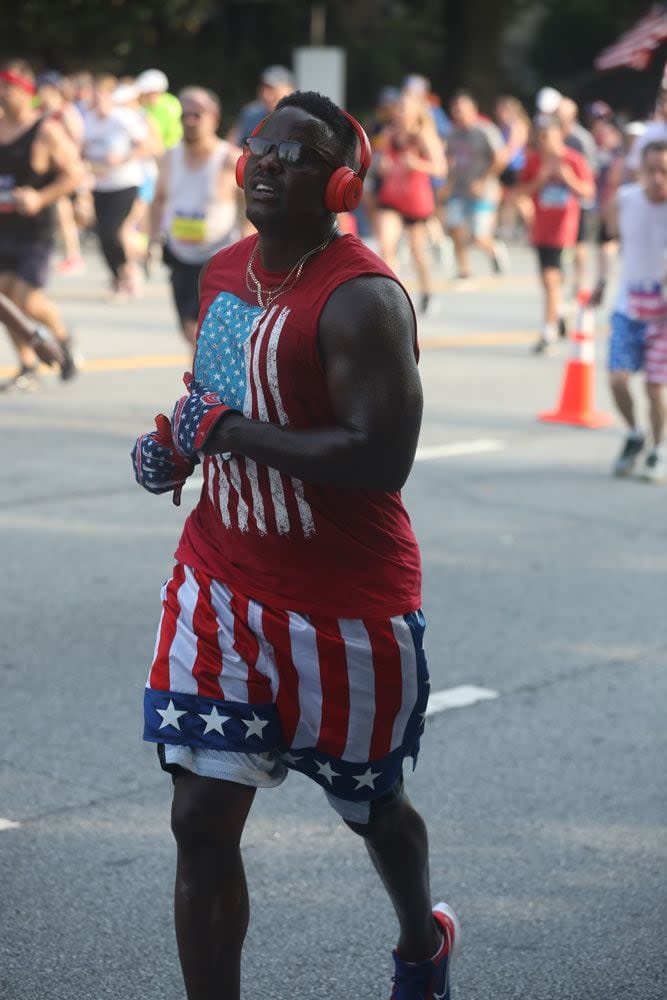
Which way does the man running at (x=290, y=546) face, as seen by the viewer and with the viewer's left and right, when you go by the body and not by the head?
facing the viewer and to the left of the viewer

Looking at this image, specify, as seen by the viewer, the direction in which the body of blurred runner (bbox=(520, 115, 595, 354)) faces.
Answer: toward the camera

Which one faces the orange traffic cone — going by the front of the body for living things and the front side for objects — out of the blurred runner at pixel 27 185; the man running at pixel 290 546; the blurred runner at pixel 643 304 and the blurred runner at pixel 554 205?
the blurred runner at pixel 554 205

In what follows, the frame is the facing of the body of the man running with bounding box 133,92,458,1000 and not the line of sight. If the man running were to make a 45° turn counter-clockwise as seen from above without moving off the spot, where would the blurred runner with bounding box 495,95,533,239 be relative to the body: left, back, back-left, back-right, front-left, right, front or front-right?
back

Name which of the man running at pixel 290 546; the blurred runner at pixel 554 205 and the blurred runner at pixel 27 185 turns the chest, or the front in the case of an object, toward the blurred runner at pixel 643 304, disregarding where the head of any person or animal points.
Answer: the blurred runner at pixel 554 205

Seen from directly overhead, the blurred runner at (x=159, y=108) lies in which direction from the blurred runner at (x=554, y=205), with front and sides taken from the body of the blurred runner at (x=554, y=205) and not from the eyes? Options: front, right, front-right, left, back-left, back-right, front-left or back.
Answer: back-right

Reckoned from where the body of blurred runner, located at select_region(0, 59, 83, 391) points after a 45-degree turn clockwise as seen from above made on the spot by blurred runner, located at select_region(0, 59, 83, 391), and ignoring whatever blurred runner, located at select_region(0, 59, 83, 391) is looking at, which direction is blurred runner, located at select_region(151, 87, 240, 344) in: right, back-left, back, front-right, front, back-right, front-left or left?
back-left

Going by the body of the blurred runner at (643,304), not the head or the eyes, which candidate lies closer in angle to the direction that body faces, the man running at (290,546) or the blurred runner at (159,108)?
the man running

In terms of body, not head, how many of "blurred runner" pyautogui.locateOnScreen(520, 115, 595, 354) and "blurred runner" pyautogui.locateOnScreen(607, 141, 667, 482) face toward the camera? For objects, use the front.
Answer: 2

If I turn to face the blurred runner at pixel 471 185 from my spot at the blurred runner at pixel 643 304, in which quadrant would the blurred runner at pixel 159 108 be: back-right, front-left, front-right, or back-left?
front-left

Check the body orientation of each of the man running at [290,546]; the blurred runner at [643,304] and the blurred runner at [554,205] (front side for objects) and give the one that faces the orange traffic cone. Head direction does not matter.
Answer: the blurred runner at [554,205]

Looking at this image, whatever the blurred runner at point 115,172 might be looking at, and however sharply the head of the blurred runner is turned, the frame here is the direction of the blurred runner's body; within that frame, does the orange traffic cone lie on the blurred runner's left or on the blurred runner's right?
on the blurred runner's left

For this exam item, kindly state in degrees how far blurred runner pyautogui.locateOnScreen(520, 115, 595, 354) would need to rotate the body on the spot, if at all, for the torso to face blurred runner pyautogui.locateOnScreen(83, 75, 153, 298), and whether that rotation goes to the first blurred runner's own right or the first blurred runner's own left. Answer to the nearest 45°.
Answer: approximately 135° to the first blurred runner's own right

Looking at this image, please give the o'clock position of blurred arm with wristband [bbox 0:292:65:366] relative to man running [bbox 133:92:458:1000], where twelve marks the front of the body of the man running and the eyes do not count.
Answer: The blurred arm with wristband is roughly at 4 o'clock from the man running.

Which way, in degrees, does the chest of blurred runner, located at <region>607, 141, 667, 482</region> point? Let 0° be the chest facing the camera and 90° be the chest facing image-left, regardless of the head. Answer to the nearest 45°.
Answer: approximately 0°

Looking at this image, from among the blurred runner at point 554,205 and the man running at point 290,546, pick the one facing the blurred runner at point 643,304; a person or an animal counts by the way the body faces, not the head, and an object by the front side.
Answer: the blurred runner at point 554,205
